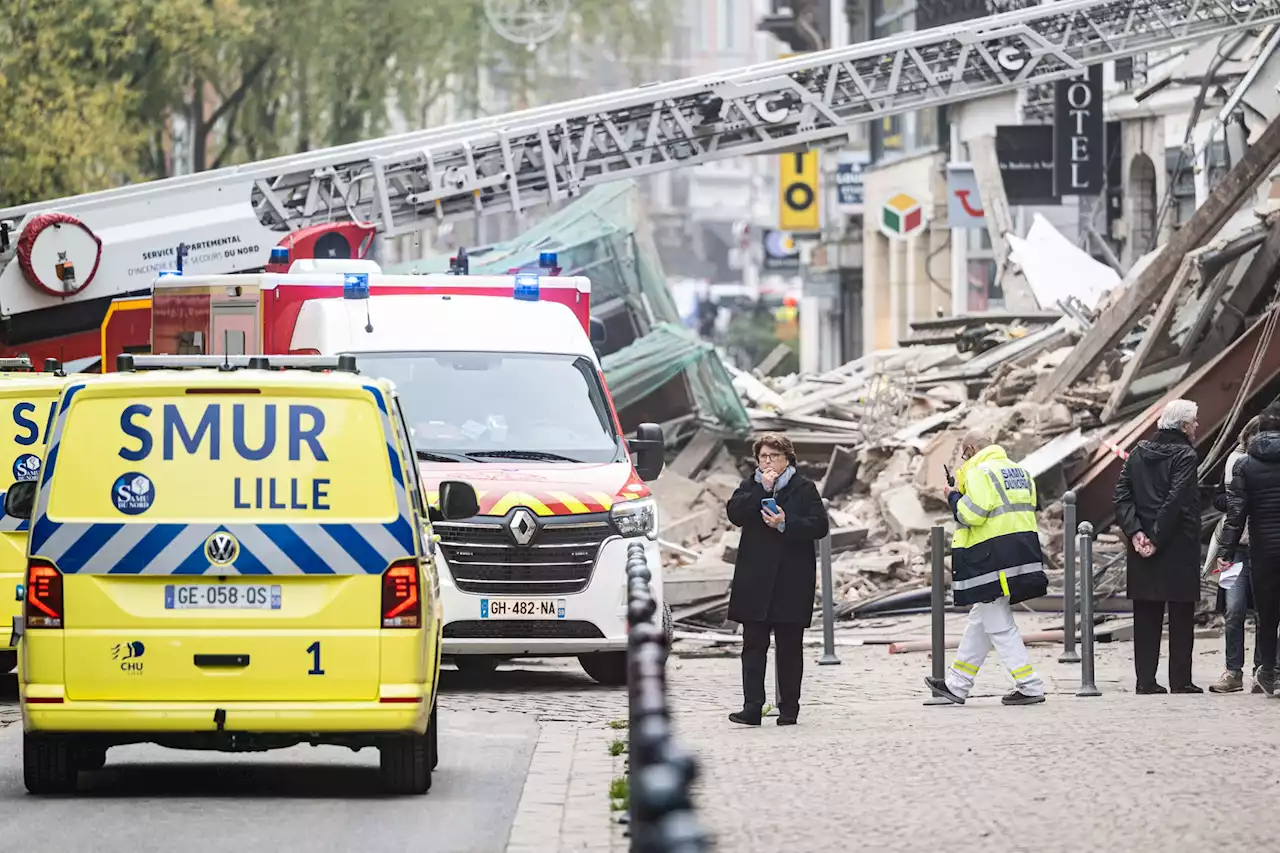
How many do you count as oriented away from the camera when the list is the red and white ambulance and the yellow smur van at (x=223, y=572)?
1

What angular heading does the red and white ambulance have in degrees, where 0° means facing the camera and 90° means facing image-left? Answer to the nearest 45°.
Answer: approximately 315°

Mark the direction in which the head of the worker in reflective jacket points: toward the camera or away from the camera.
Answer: away from the camera

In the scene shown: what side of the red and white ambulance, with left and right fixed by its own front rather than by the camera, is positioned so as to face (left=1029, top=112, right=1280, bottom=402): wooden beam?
left

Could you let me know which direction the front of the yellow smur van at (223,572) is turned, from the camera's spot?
facing away from the viewer

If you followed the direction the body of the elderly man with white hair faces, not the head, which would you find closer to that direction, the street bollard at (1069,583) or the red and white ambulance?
the street bollard

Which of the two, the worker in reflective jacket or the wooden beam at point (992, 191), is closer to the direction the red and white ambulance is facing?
the worker in reflective jacket
